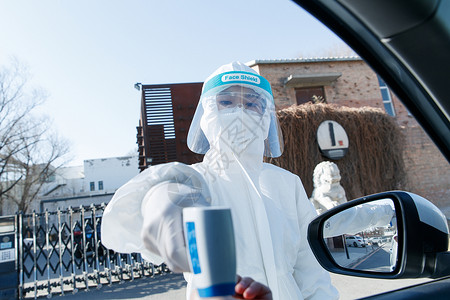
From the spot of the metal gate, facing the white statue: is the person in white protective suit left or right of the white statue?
right

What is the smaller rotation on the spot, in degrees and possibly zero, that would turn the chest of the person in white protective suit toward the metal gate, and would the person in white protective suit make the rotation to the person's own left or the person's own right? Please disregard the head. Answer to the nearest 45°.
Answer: approximately 135° to the person's own right

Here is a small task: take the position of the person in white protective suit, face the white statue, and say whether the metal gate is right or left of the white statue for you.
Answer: left

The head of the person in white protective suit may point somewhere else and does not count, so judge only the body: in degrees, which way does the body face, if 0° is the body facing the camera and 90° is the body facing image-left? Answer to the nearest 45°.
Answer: approximately 0°

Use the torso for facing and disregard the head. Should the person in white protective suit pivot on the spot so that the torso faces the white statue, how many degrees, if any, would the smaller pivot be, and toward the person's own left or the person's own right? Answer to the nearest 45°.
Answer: approximately 135° to the person's own left
